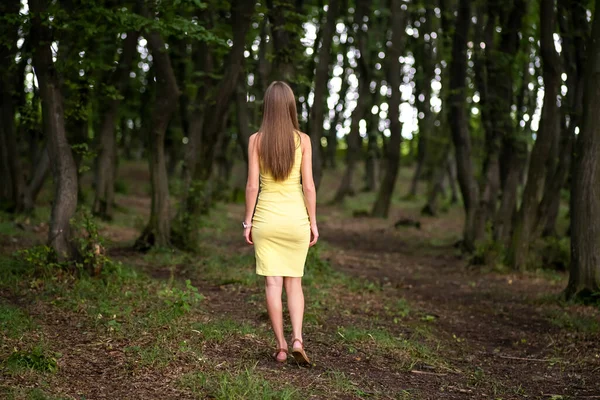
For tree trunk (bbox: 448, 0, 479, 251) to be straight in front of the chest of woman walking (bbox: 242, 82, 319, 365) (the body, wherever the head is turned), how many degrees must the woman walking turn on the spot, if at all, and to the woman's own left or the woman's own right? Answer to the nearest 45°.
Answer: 0° — they already face it

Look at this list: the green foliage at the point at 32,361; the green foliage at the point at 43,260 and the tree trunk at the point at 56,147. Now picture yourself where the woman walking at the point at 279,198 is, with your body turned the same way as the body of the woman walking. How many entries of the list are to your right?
0

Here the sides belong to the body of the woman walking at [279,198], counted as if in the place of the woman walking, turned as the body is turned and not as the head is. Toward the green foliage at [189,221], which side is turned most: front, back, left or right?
front

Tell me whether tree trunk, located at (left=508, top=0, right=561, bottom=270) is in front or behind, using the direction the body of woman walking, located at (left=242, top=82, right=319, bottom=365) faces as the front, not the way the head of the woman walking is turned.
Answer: in front

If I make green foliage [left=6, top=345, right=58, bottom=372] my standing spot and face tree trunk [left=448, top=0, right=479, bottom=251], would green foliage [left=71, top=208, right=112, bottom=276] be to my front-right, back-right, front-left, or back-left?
front-left

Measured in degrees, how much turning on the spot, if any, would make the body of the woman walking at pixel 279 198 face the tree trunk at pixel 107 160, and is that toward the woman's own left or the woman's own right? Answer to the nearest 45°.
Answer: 0° — they already face it

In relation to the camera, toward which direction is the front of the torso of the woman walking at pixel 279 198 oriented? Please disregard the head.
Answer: away from the camera

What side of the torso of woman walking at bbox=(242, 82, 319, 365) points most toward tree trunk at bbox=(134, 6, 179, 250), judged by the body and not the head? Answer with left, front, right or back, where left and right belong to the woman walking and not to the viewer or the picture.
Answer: front

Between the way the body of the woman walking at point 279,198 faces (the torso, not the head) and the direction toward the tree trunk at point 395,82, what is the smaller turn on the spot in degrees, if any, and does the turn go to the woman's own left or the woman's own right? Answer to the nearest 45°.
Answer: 0° — they already face it

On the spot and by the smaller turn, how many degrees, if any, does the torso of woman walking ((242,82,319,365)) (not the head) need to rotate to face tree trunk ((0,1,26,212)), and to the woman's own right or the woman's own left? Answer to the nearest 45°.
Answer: approximately 45° to the woman's own left

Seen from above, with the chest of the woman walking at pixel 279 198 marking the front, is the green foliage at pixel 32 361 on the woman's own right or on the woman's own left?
on the woman's own left

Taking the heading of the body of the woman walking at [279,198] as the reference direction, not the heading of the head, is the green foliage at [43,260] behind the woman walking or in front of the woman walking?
in front
